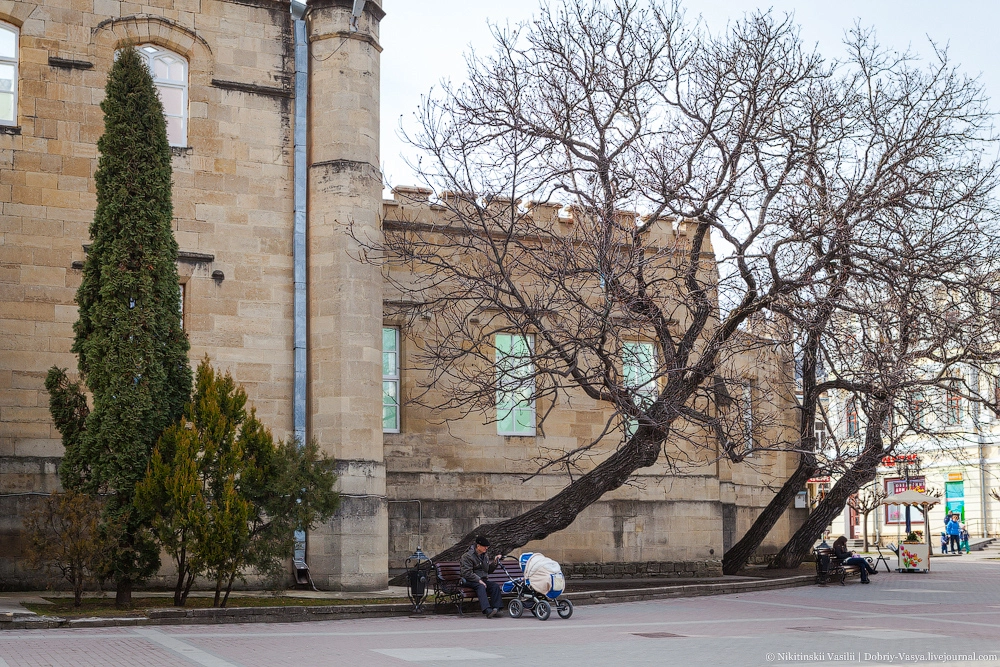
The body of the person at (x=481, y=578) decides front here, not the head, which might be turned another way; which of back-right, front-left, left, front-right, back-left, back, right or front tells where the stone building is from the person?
back

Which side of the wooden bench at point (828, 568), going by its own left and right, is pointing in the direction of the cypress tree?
right

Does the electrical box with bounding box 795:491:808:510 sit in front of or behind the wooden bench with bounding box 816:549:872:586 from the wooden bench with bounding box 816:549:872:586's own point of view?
behind

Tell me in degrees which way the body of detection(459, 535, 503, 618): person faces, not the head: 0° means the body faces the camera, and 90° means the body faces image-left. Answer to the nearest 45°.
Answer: approximately 315°

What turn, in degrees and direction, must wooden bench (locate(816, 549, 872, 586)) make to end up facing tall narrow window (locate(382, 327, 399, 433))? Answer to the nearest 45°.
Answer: approximately 90° to its right

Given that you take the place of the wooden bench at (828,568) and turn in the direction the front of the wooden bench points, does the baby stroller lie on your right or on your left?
on your right

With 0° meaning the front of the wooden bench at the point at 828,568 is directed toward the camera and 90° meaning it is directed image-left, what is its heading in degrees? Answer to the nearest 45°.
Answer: approximately 315°

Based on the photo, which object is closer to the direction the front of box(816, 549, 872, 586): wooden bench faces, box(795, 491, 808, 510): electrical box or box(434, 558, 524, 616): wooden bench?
the wooden bench

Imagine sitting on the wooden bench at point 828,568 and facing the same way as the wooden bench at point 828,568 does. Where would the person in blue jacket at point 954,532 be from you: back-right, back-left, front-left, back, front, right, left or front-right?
back-left
